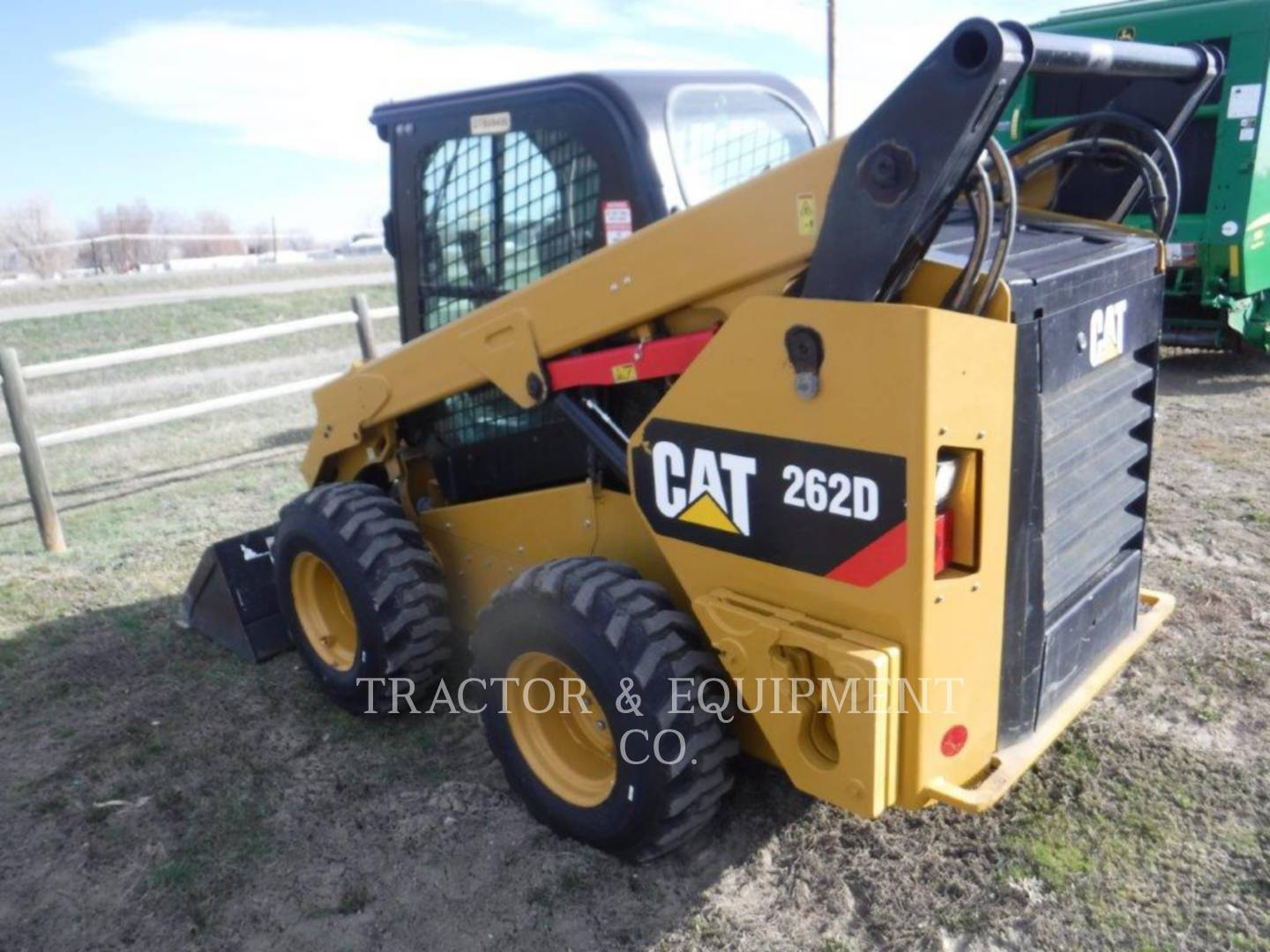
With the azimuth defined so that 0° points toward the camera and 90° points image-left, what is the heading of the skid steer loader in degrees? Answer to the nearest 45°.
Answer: approximately 135°

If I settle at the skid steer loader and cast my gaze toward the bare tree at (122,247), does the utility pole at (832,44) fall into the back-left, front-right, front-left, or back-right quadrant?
front-right

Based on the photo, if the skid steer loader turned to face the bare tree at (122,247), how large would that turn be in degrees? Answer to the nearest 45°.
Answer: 0° — it already faces it

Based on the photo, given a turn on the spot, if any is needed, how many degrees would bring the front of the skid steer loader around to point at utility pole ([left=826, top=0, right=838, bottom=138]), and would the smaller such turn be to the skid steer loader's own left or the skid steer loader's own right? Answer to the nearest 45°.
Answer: approximately 45° to the skid steer loader's own right

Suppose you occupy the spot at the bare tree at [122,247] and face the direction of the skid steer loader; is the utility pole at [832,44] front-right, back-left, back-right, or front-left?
front-left

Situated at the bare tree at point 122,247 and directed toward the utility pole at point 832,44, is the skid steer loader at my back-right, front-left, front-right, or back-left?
front-right

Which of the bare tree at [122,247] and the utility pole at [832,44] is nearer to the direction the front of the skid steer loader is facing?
the bare tree
